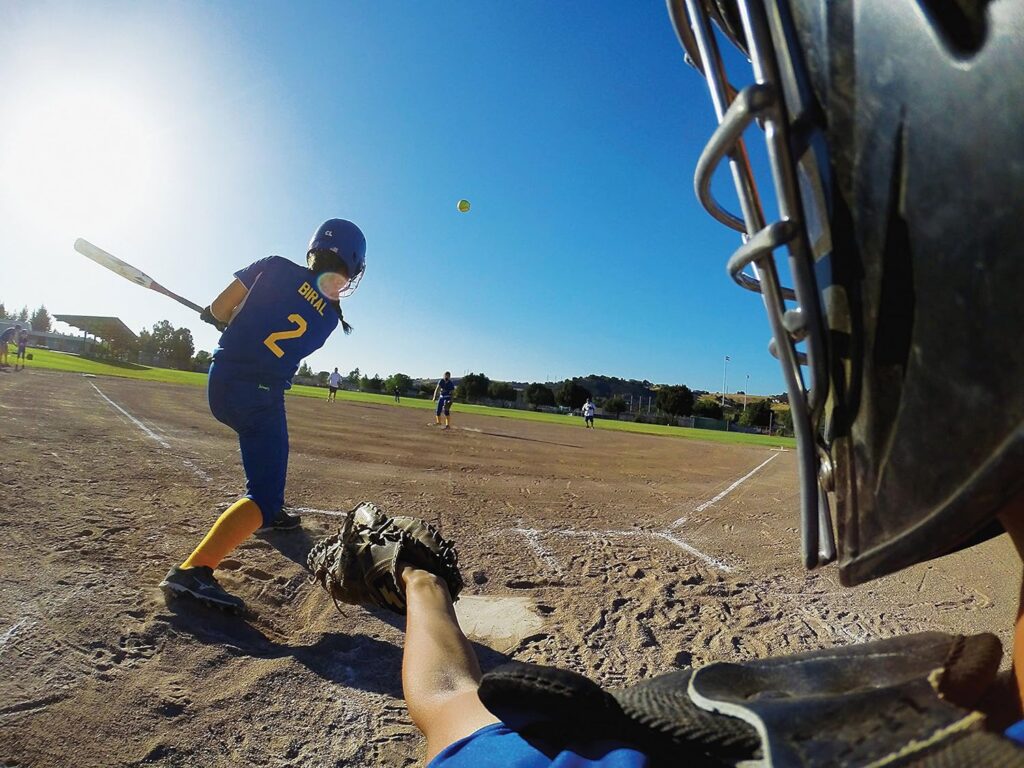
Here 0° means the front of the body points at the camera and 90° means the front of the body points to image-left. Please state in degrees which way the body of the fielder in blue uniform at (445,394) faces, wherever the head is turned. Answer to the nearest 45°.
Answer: approximately 0°

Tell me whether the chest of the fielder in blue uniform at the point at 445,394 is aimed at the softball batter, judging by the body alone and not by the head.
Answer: yes
